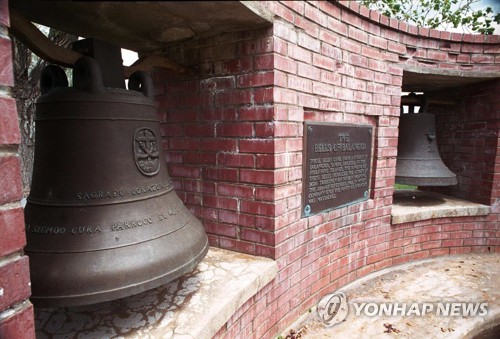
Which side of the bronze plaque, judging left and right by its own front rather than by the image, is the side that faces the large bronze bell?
right

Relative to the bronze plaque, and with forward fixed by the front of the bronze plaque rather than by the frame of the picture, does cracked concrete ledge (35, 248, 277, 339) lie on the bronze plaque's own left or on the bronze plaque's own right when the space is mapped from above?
on the bronze plaque's own right

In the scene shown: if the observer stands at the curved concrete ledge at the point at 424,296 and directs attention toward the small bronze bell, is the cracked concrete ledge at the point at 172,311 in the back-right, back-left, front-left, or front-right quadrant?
back-left

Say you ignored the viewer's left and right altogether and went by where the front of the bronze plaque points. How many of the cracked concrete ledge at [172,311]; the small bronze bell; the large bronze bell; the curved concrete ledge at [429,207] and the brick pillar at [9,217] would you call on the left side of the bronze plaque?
2

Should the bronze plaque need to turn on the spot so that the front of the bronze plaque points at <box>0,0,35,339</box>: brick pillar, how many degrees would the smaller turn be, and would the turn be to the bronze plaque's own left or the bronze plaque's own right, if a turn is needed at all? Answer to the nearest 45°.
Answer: approximately 90° to the bronze plaque's own right

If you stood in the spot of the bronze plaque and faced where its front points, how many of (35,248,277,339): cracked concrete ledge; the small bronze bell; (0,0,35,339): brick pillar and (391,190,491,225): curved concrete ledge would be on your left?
2

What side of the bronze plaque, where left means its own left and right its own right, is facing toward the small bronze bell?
left
